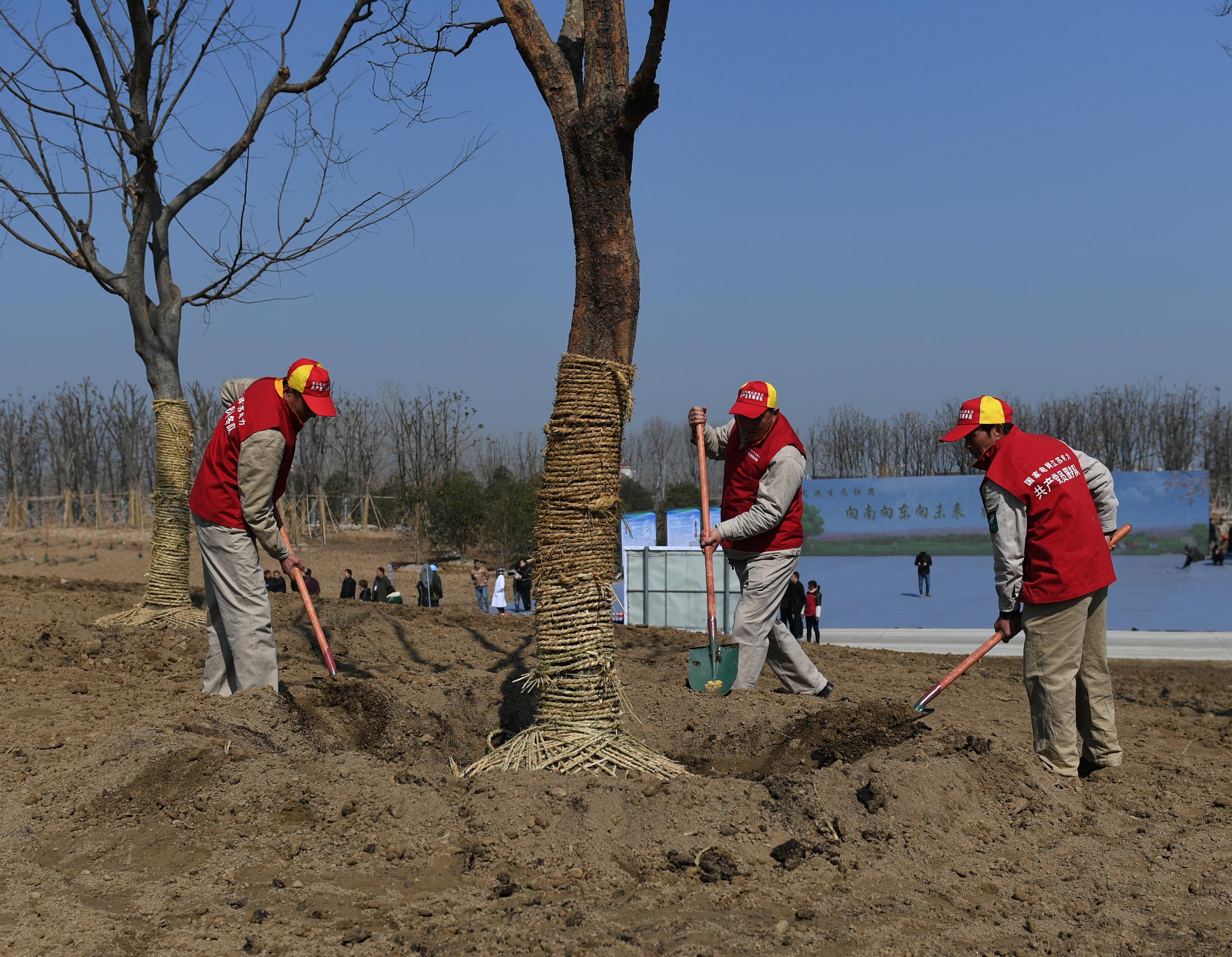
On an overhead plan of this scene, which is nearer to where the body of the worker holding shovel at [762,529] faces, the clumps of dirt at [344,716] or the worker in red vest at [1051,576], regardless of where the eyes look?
the clumps of dirt

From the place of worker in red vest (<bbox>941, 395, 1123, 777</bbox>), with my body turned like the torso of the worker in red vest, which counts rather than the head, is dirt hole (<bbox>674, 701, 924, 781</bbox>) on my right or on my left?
on my left

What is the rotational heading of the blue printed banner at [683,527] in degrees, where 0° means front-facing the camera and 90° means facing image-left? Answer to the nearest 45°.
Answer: approximately 0°

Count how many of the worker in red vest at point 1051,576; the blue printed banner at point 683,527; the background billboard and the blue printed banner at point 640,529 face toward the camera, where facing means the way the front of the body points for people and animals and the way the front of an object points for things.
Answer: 3

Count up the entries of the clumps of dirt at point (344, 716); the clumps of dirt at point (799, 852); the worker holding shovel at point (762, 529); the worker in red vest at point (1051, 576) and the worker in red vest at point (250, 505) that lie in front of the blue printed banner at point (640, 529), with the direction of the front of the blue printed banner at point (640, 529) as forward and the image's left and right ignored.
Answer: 5

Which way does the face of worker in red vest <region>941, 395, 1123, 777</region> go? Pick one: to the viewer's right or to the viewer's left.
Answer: to the viewer's left

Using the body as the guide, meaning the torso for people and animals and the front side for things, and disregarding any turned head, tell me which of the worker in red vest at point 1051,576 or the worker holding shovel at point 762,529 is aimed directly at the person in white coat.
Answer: the worker in red vest

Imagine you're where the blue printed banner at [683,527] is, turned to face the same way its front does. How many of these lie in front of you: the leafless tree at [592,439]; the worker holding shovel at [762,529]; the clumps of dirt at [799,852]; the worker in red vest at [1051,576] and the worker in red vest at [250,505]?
5

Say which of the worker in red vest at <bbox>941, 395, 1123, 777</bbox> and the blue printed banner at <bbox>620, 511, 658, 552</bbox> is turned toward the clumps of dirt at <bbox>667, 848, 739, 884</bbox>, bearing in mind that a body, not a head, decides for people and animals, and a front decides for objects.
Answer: the blue printed banner

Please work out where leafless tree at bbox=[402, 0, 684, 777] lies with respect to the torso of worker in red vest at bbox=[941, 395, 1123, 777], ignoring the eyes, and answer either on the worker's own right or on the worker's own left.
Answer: on the worker's own left

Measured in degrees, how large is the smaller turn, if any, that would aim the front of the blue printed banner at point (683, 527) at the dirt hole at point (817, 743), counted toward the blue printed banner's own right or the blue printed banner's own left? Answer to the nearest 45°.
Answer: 0° — it already faces it

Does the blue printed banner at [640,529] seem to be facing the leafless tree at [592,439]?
yes

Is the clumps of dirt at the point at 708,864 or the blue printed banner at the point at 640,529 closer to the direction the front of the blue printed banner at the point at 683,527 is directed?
the clumps of dirt

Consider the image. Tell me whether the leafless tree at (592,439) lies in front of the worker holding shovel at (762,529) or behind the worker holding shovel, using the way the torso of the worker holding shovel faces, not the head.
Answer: in front
